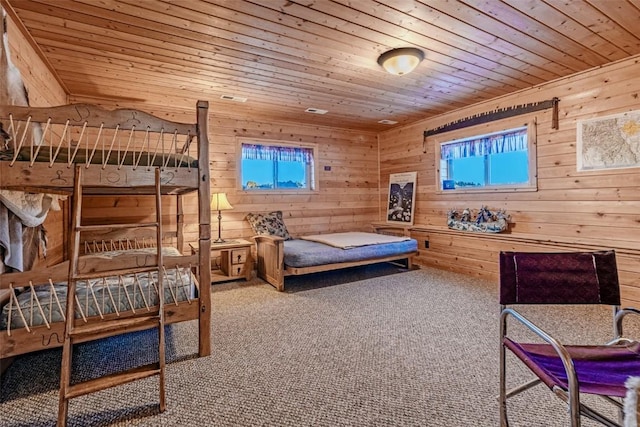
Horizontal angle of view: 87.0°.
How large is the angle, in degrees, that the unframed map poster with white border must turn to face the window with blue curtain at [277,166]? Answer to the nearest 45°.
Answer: approximately 45° to its right

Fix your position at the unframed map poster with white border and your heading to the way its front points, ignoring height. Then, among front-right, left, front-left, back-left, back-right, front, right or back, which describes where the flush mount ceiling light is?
front

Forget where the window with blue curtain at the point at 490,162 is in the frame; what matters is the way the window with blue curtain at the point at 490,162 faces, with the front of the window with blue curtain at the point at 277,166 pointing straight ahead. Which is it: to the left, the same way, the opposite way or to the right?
to the right

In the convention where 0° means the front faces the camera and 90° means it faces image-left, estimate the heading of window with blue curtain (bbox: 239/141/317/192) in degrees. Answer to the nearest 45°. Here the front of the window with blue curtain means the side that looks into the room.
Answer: approximately 0°

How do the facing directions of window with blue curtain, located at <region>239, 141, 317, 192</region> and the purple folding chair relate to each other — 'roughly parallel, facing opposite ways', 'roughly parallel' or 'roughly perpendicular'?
roughly parallel

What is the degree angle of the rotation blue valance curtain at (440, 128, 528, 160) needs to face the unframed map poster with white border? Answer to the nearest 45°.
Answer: approximately 90° to its left

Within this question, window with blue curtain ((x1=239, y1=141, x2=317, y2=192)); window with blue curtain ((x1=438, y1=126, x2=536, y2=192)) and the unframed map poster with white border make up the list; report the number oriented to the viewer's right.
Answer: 0

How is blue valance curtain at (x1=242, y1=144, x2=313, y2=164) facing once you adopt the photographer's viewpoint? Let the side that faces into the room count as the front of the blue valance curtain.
facing the viewer

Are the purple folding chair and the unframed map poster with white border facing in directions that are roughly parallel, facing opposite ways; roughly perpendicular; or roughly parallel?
roughly perpendicular

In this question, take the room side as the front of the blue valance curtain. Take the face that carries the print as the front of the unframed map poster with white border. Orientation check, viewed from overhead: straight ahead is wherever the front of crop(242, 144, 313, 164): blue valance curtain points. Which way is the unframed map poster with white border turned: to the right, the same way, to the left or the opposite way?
to the right

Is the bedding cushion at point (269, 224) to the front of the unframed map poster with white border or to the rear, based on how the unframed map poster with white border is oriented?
to the front

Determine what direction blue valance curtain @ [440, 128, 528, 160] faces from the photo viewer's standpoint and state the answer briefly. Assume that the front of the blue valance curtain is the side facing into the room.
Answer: facing the viewer and to the left of the viewer

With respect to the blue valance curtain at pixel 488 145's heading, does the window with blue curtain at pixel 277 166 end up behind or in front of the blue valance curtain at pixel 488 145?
in front

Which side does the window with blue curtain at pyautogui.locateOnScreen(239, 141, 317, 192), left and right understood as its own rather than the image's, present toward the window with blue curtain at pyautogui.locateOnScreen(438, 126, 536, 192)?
left

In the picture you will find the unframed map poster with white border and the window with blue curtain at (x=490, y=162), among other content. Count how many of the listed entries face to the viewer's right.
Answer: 0

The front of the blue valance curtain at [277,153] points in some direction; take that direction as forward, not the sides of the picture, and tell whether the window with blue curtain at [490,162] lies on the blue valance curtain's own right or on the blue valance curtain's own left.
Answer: on the blue valance curtain's own left
